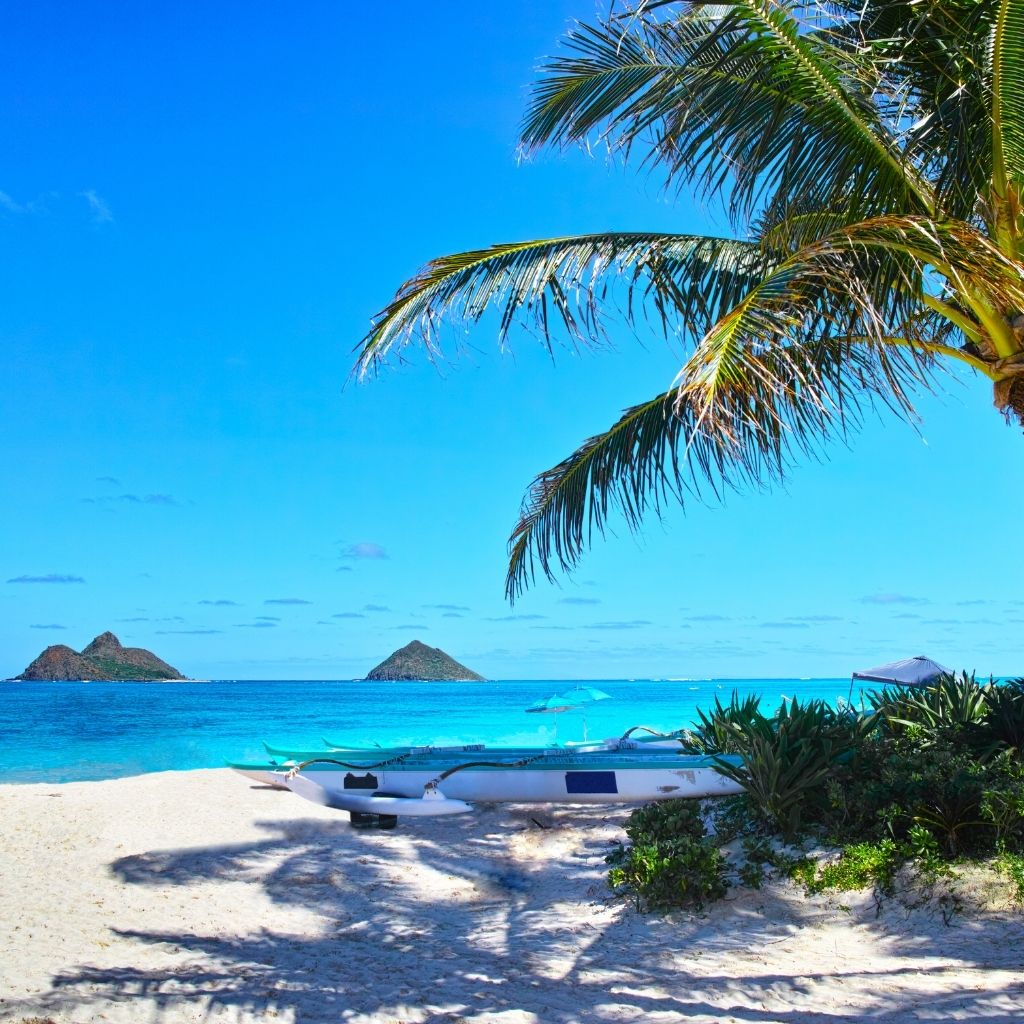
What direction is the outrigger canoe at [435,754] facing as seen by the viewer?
to the viewer's left

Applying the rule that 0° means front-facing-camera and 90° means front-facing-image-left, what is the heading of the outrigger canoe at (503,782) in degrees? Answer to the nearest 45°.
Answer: approximately 90°

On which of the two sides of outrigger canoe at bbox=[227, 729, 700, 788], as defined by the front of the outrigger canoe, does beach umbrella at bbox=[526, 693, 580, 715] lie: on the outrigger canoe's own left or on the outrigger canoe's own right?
on the outrigger canoe's own right

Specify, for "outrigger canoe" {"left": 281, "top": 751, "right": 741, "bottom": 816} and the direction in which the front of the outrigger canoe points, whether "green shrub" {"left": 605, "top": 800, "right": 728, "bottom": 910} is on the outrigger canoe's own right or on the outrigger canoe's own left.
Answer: on the outrigger canoe's own left

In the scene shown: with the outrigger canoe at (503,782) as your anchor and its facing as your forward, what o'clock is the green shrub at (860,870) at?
The green shrub is roughly at 8 o'clock from the outrigger canoe.

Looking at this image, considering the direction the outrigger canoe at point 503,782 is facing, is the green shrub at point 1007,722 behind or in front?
behind

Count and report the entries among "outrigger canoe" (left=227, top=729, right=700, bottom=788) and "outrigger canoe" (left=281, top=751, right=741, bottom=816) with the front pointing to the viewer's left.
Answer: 2

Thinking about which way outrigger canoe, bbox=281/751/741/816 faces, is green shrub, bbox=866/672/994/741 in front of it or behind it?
behind

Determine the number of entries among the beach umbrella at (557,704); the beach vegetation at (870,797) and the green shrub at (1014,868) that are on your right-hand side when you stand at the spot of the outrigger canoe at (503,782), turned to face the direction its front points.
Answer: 1
